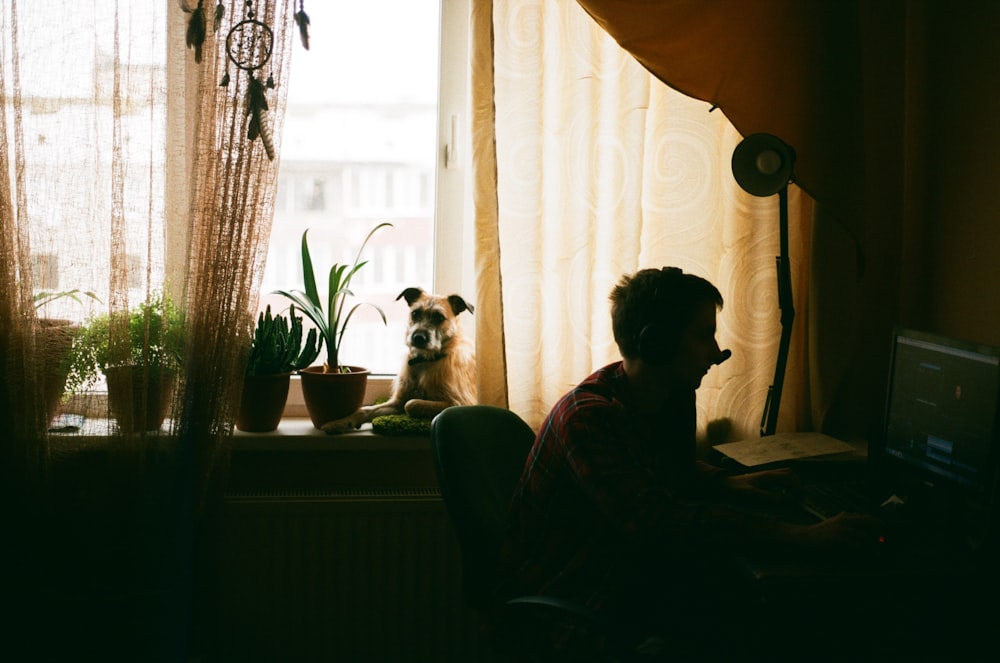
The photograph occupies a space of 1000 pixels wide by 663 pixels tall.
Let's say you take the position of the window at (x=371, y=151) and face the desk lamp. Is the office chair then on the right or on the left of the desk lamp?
right

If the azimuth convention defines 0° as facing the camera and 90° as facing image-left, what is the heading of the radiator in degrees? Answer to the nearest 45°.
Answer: approximately 0°

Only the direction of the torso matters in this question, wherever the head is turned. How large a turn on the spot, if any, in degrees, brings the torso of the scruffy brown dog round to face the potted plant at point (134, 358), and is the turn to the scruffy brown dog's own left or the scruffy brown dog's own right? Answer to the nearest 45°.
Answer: approximately 45° to the scruffy brown dog's own right

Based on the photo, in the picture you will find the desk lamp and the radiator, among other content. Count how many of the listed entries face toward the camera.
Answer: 2

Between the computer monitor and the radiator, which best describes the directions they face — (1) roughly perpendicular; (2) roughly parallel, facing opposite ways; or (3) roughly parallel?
roughly perpendicular

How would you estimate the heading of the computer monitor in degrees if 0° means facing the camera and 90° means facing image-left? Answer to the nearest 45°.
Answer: approximately 45°

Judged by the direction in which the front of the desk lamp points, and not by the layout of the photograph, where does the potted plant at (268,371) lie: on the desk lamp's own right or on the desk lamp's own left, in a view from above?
on the desk lamp's own right
